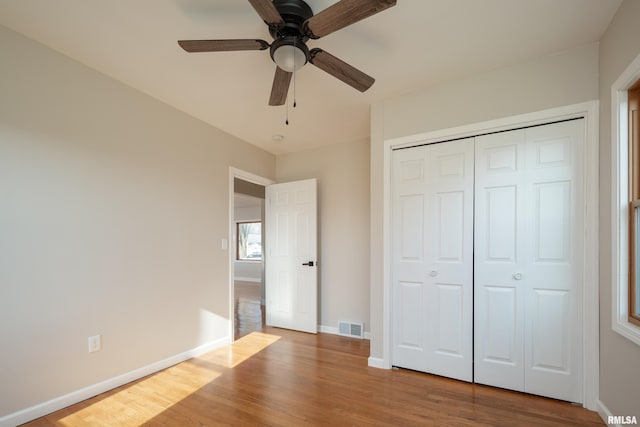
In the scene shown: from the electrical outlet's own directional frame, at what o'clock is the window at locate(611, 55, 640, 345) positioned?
The window is roughly at 12 o'clock from the electrical outlet.

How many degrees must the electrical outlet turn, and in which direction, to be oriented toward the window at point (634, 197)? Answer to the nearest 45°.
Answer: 0° — it already faces it

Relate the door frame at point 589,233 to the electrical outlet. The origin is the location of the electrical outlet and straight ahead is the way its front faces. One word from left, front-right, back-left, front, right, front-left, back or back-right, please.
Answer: front

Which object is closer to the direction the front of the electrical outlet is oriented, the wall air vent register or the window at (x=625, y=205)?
the window

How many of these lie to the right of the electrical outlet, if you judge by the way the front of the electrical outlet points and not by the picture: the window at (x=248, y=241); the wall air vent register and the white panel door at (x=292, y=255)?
0

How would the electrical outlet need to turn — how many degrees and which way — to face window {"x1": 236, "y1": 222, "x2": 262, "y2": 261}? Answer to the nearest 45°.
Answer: approximately 90° to its left

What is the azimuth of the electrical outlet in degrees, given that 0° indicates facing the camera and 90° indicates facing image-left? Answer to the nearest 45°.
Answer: approximately 315°

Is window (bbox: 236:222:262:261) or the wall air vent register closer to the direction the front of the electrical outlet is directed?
the wall air vent register

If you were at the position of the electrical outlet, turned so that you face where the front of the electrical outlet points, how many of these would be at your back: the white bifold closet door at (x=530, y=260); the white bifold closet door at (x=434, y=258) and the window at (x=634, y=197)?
0

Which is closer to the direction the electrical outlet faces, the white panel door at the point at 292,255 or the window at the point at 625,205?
the window

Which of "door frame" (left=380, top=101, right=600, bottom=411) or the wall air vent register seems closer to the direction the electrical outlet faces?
the door frame
